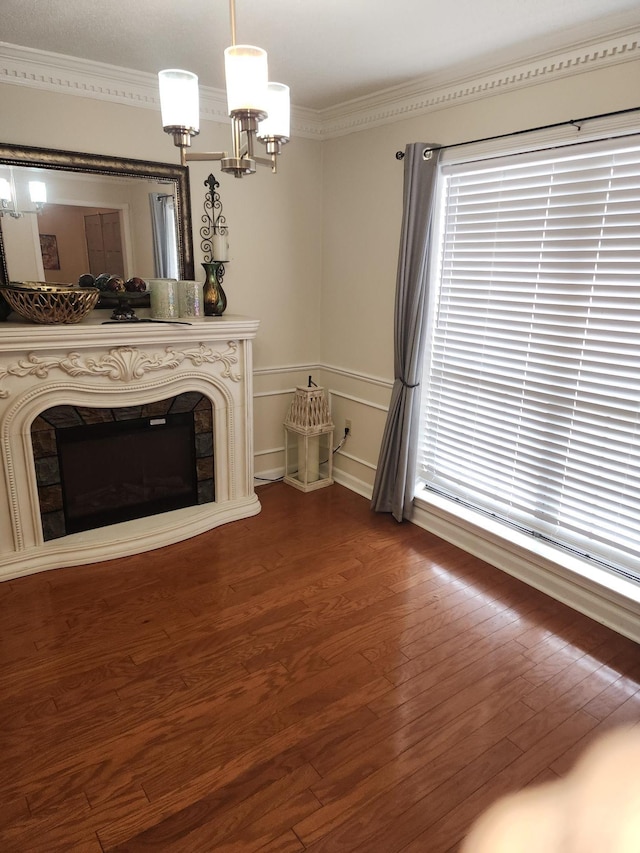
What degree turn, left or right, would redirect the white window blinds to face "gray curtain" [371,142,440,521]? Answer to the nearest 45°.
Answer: approximately 90° to its right

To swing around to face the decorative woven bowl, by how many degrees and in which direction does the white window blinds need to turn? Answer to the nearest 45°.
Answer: approximately 45° to its right

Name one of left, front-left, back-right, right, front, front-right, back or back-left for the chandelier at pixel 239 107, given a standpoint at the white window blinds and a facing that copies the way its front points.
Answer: front

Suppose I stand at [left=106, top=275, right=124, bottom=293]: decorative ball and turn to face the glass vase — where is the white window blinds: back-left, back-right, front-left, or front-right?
front-right

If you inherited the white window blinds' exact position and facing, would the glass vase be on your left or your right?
on your right

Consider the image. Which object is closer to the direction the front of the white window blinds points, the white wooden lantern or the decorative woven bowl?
the decorative woven bowl

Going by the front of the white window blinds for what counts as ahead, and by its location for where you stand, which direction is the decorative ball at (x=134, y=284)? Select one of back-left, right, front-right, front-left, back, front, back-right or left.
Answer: front-right

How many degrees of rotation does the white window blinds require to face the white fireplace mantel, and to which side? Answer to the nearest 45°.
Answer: approximately 45° to its right

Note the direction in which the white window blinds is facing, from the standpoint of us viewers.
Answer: facing the viewer and to the left of the viewer

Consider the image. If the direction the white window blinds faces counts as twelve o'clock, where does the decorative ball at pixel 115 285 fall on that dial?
The decorative ball is roughly at 1 o'clock from the white window blinds.

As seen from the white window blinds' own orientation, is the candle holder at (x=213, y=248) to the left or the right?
on its right

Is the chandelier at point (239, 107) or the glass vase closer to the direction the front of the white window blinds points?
the chandelier
